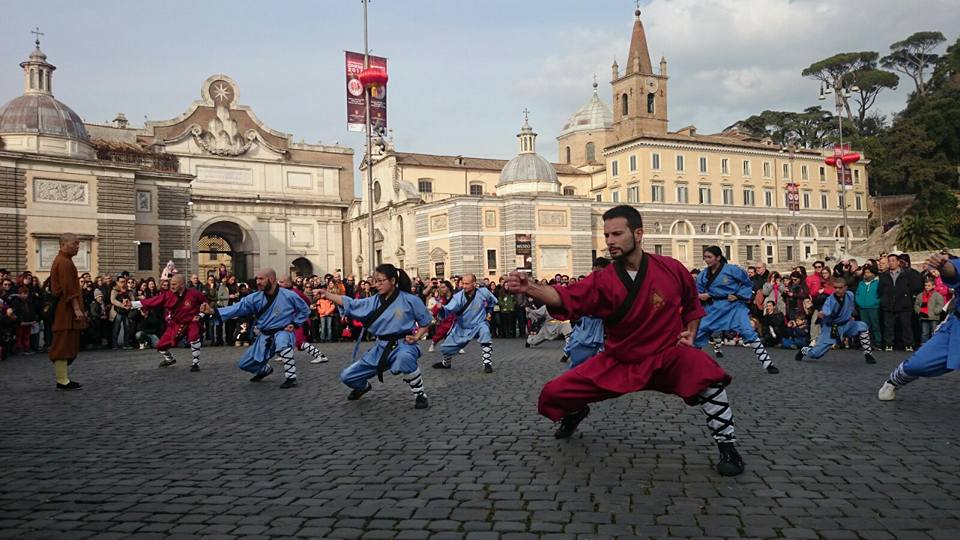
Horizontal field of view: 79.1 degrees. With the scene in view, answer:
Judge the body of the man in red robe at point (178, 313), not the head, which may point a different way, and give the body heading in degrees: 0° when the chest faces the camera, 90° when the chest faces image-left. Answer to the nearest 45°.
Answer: approximately 45°

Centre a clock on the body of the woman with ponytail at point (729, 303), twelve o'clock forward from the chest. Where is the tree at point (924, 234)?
The tree is roughly at 5 o'clock from the woman with ponytail.

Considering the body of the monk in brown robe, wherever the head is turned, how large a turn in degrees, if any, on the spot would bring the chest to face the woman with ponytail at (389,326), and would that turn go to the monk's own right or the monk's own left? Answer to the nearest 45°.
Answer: approximately 45° to the monk's own right

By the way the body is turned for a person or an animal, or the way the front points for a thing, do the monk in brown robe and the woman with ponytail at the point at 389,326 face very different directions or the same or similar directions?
very different directions

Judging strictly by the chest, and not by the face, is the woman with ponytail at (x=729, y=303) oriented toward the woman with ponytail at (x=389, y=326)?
yes

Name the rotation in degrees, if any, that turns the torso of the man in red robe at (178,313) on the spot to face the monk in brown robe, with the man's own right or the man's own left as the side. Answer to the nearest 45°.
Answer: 0° — they already face them

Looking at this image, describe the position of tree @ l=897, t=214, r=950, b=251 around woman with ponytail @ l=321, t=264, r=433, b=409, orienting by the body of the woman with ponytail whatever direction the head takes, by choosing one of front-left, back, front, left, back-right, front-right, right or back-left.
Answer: back

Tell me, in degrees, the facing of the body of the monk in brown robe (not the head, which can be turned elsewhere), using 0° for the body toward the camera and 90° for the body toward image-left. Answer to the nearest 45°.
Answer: approximately 270°
